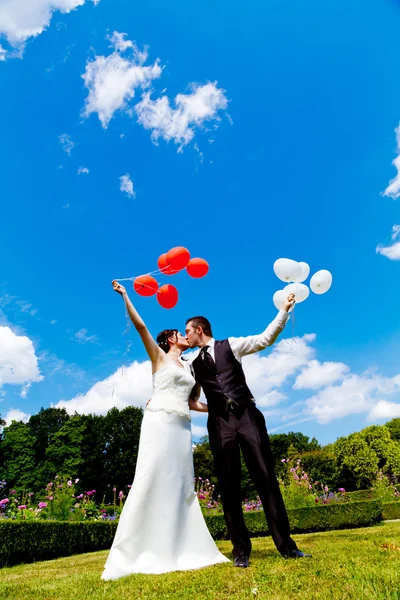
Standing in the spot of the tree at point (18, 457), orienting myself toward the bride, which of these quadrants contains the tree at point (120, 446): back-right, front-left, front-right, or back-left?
front-left

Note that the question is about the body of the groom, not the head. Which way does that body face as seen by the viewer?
toward the camera

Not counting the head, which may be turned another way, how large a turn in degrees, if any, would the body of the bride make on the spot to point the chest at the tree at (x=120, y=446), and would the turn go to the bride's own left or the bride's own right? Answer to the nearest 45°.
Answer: approximately 135° to the bride's own left

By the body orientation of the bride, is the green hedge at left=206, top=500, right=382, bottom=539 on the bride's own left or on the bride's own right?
on the bride's own left

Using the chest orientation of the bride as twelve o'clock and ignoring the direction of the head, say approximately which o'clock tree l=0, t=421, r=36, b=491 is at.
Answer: The tree is roughly at 7 o'clock from the bride.

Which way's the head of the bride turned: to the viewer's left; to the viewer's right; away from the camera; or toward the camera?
to the viewer's right

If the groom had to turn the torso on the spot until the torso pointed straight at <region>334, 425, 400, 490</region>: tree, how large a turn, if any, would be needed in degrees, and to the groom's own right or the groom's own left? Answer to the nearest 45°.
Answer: approximately 180°

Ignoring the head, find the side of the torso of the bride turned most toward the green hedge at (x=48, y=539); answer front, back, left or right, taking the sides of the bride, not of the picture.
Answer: back

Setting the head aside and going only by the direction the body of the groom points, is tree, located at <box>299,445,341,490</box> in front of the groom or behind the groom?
behind

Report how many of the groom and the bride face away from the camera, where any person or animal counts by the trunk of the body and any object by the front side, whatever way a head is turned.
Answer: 0

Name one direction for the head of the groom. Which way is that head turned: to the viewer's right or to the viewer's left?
to the viewer's left

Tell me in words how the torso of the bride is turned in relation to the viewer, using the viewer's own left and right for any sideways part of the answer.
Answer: facing the viewer and to the right of the viewer

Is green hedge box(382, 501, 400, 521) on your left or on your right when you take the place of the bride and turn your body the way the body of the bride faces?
on your left
